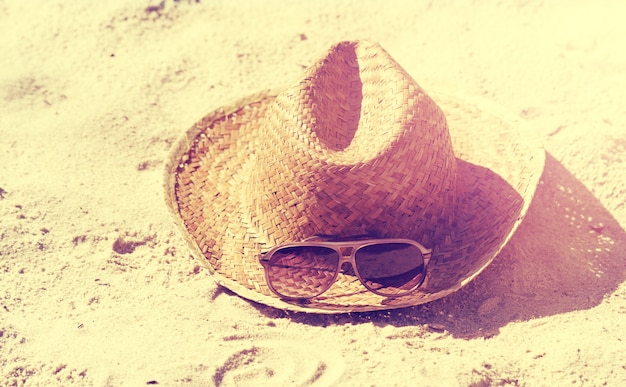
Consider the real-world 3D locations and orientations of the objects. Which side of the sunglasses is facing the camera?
front
